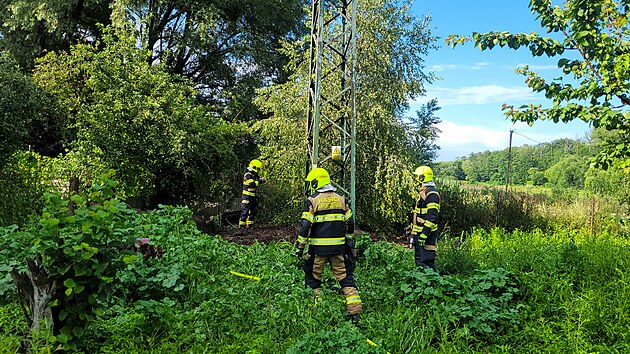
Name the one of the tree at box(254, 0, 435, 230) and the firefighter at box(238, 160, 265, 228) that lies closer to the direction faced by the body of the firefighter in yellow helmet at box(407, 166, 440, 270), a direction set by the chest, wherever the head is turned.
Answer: the firefighter

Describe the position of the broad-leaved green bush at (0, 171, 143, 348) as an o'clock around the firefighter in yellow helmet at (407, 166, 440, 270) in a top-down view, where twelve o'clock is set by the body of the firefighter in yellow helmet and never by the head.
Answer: The broad-leaved green bush is roughly at 10 o'clock from the firefighter in yellow helmet.

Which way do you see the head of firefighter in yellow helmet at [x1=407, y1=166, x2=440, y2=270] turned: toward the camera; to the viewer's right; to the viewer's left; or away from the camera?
to the viewer's left

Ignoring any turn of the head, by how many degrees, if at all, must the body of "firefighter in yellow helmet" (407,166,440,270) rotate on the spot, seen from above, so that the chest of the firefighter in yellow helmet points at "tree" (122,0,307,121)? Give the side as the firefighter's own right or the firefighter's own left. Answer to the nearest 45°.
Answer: approximately 45° to the firefighter's own right

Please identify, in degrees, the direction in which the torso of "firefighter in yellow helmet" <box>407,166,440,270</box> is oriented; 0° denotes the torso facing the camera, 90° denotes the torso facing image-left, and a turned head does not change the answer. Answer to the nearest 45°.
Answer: approximately 90°

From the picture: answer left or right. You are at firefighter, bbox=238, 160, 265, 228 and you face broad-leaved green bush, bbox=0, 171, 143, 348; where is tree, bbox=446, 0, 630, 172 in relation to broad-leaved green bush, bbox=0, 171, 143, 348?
left

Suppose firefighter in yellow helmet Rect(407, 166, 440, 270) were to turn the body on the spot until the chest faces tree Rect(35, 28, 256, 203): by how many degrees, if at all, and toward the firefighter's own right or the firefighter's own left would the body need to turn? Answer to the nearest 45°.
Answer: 0° — they already face it

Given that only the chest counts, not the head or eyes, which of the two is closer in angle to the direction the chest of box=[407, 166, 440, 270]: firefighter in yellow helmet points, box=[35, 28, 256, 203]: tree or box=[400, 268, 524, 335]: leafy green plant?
the tree

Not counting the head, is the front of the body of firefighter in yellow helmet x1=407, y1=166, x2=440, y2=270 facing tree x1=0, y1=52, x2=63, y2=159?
yes

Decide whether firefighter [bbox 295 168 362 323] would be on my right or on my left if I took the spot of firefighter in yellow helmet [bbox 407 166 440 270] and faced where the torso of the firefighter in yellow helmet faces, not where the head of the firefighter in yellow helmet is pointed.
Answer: on my left
